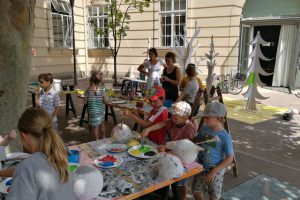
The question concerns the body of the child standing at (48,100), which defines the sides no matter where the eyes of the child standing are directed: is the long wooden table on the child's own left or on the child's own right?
on the child's own left

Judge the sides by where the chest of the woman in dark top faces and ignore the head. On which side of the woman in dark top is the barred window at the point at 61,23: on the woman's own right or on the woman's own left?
on the woman's own right

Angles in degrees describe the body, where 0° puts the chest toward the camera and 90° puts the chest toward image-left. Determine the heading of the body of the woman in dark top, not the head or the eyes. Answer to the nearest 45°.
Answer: approximately 45°

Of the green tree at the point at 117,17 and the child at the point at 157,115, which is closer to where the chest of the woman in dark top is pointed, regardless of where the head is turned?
the child

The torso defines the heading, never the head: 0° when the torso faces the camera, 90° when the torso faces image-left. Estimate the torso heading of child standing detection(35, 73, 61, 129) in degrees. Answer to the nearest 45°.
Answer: approximately 45°

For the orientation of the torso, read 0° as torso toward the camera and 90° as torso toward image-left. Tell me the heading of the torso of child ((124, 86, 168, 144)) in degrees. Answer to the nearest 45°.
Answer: approximately 45°

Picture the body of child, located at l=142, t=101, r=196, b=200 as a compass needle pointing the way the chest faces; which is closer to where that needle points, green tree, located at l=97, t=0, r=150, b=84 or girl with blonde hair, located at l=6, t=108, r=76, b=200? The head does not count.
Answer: the girl with blonde hair

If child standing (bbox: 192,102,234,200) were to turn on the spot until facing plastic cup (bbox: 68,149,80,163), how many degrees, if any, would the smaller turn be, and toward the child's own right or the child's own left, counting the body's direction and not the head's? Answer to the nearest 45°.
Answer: approximately 45° to the child's own right

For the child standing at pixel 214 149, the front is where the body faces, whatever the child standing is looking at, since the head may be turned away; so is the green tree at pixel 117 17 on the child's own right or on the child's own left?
on the child's own right
